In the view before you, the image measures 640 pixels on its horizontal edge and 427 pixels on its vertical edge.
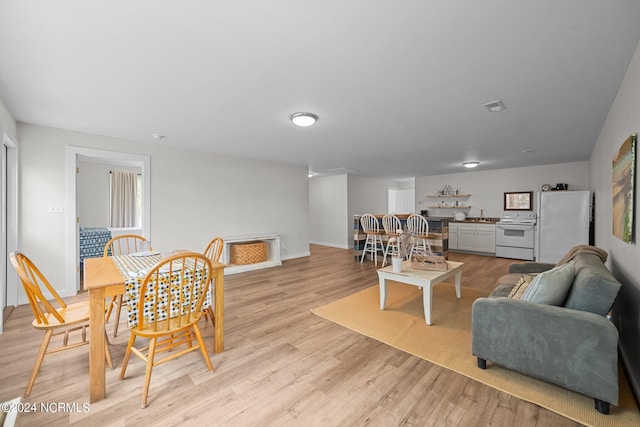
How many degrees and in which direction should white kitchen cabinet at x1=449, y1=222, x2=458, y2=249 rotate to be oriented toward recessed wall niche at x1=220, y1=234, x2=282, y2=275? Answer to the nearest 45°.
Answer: approximately 45° to its right

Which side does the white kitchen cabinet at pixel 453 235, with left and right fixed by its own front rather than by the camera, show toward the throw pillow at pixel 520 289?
front

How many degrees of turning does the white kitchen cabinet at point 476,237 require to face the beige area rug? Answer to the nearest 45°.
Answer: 0° — it already faces it

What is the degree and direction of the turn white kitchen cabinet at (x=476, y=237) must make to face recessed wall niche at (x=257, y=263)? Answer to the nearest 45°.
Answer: approximately 45° to its right

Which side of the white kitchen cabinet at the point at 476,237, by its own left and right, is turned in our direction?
front

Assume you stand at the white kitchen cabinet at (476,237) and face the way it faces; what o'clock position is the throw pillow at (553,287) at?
The throw pillow is roughly at 12 o'clock from the white kitchen cabinet.

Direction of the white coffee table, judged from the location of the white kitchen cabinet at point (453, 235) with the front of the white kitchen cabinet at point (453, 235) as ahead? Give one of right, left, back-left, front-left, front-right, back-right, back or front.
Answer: front

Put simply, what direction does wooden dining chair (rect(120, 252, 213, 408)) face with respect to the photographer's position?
facing away from the viewer and to the left of the viewer

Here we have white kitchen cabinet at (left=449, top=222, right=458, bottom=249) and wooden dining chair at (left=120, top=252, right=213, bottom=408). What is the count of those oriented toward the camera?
1

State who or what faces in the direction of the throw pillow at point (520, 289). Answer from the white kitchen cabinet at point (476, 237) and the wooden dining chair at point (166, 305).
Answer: the white kitchen cabinet

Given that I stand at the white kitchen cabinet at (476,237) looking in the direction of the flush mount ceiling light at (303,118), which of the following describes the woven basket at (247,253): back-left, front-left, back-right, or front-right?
front-right

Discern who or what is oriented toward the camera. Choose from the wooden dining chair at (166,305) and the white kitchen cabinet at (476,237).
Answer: the white kitchen cabinet

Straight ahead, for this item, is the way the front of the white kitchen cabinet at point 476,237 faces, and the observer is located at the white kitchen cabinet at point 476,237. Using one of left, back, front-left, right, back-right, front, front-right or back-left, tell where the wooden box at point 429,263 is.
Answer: front
